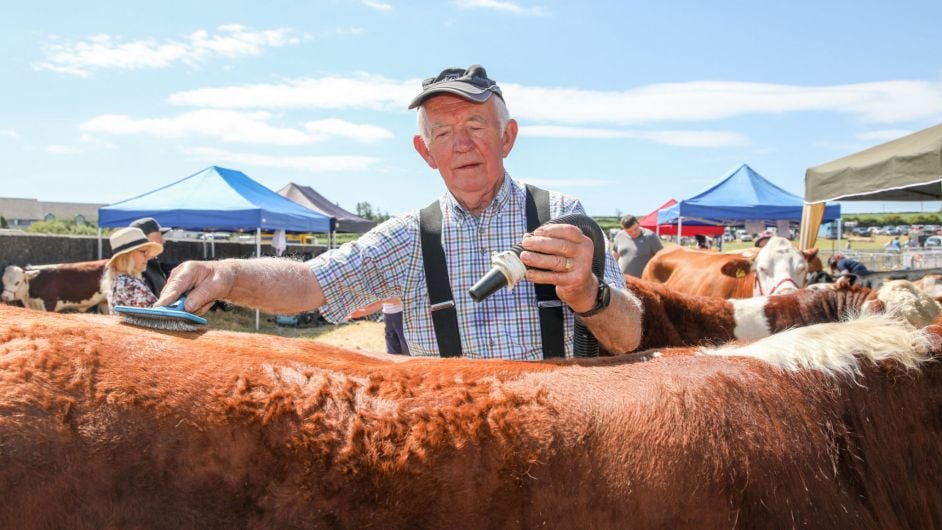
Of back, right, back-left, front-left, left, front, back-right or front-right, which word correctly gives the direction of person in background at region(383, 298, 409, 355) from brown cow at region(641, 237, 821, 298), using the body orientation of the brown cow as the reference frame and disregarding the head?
back

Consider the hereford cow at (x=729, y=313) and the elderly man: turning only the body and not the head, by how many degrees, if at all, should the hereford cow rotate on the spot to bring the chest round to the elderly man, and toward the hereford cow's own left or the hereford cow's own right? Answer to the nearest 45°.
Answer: approximately 90° to the hereford cow's own right

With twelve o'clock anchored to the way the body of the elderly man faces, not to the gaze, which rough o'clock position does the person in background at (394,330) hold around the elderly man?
The person in background is roughly at 6 o'clock from the elderly man.

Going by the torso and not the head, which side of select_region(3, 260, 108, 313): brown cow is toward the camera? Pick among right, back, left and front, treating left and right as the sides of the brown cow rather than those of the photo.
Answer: left

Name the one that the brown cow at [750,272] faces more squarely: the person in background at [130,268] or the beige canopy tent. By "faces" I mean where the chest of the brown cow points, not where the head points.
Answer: the beige canopy tent

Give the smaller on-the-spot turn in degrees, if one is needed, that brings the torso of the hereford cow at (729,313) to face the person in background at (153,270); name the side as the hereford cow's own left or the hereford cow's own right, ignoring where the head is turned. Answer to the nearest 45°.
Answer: approximately 180°

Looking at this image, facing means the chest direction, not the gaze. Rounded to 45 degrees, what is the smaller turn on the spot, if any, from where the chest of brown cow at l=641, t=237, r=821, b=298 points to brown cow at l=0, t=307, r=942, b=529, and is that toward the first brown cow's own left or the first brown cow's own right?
approximately 45° to the first brown cow's own right

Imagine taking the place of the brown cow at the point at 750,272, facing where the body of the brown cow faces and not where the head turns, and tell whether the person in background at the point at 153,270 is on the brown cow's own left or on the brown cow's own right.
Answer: on the brown cow's own right

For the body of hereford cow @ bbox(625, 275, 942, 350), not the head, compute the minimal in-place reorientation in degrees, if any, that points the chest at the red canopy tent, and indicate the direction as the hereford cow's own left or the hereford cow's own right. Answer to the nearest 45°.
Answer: approximately 90° to the hereford cow's own left

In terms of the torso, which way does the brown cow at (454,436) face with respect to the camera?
to the viewer's right

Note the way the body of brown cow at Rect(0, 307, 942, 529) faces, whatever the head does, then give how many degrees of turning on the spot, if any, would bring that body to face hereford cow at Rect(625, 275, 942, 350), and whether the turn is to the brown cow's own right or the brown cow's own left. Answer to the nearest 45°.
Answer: approximately 45° to the brown cow's own left

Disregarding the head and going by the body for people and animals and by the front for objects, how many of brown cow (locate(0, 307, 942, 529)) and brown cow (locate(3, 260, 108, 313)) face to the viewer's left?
1

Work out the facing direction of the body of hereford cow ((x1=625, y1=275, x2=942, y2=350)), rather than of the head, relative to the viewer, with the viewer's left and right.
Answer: facing to the right of the viewer

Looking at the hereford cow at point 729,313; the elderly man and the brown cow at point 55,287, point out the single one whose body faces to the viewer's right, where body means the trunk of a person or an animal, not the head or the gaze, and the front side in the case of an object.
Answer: the hereford cow
